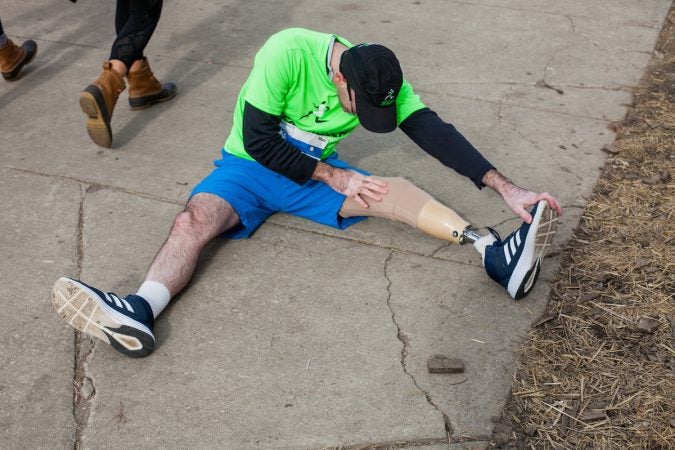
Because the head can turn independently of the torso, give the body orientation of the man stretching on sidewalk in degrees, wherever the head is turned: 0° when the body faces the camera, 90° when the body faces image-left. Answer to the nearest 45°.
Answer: approximately 315°

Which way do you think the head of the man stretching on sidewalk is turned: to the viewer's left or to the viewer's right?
to the viewer's right
